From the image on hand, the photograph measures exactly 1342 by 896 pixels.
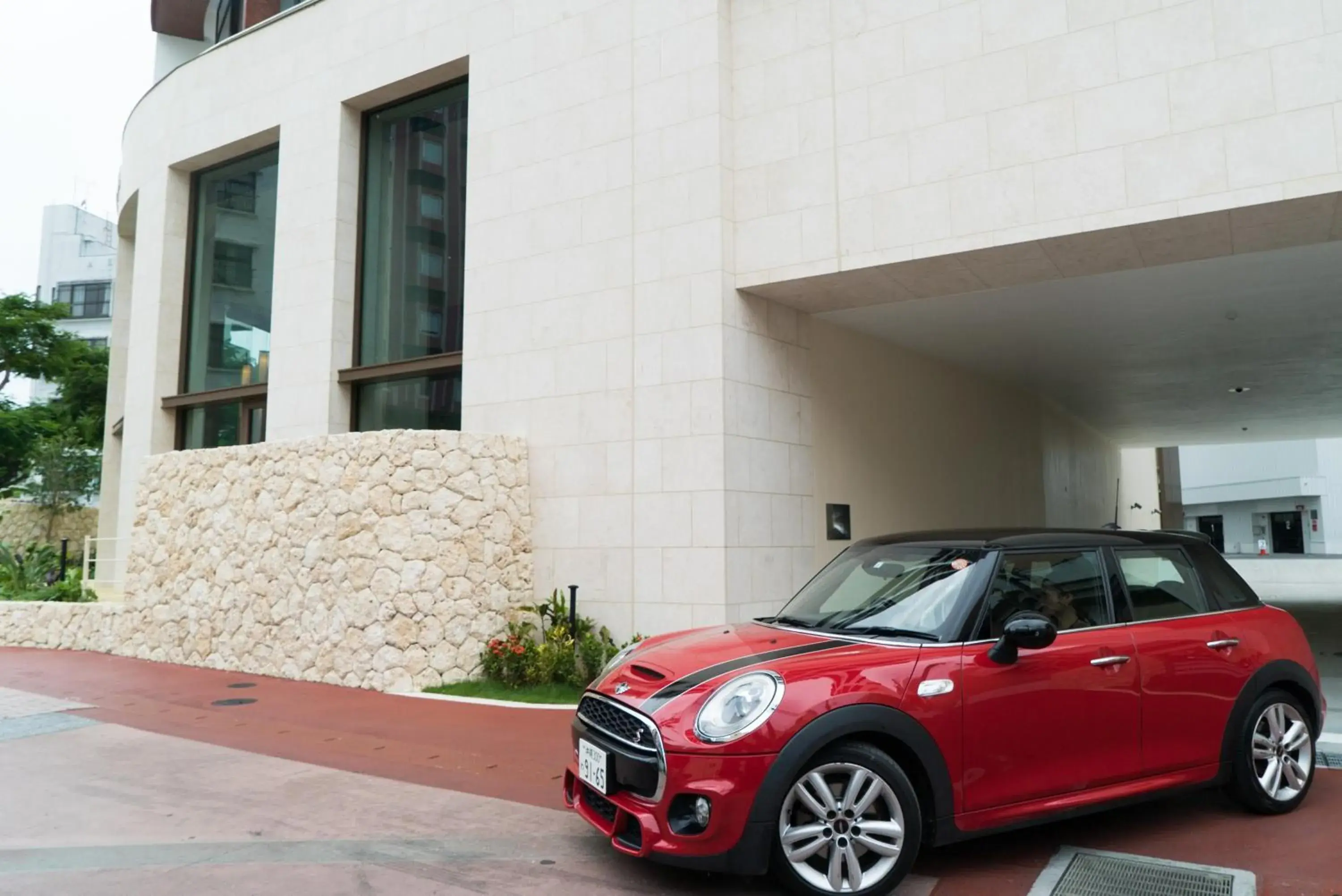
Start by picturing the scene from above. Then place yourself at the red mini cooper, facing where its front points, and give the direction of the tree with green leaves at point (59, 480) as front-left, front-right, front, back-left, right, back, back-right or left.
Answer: right

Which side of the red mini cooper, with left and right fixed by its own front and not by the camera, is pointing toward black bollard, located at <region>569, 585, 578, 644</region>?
right

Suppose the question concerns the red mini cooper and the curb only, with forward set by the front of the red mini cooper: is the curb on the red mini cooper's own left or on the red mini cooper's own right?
on the red mini cooper's own right

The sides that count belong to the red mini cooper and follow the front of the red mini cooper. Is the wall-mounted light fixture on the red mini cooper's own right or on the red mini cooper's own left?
on the red mini cooper's own right

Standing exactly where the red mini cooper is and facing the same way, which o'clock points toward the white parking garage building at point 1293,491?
The white parking garage building is roughly at 5 o'clock from the red mini cooper.

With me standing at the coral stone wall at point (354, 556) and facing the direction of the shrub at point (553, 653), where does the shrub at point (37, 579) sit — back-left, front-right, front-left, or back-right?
back-left

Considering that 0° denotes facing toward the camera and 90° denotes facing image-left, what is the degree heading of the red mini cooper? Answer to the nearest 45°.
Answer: approximately 45°

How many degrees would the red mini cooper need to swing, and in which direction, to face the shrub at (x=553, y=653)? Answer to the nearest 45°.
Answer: approximately 90° to its right

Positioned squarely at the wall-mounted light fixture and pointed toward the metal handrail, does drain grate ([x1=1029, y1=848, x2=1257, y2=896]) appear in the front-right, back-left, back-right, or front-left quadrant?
back-left
